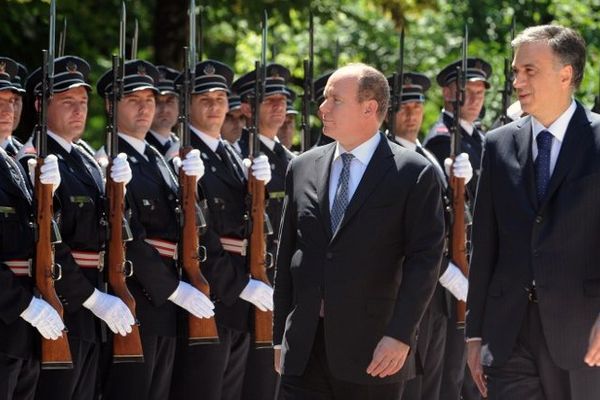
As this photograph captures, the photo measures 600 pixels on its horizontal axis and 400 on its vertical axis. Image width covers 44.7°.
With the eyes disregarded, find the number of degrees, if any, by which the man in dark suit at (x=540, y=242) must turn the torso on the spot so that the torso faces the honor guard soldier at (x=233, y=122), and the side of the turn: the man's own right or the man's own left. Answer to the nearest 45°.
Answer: approximately 90° to the man's own right

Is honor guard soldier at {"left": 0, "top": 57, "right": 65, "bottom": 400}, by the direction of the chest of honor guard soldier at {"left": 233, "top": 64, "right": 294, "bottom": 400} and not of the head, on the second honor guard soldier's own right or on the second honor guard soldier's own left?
on the second honor guard soldier's own right

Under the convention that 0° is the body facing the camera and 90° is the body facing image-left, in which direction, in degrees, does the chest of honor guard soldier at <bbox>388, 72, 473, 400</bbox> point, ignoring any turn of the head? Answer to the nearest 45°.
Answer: approximately 315°

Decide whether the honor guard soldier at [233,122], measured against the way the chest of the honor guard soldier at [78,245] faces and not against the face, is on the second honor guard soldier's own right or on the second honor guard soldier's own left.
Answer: on the second honor guard soldier's own left

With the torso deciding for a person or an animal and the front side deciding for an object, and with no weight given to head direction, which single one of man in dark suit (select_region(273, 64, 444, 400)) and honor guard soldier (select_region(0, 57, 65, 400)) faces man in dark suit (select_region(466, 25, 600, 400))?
the honor guard soldier

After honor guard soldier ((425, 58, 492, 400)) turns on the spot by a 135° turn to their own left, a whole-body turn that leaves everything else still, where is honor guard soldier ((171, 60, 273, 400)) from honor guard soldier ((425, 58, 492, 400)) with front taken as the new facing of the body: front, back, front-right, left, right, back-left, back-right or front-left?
back-left

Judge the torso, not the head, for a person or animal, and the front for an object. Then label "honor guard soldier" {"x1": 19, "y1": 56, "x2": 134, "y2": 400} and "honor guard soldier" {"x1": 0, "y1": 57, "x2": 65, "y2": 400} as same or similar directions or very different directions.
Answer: same or similar directions

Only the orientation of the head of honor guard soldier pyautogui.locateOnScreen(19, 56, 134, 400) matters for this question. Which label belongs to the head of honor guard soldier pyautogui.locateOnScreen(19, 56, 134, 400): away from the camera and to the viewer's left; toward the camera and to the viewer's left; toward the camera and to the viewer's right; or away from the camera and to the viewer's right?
toward the camera and to the viewer's right

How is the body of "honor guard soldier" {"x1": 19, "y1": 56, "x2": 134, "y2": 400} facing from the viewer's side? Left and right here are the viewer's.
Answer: facing the viewer and to the right of the viewer

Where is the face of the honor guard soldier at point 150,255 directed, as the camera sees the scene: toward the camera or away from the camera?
toward the camera

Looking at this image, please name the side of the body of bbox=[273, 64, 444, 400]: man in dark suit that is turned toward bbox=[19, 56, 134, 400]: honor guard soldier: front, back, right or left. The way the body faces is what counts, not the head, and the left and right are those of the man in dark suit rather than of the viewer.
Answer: right

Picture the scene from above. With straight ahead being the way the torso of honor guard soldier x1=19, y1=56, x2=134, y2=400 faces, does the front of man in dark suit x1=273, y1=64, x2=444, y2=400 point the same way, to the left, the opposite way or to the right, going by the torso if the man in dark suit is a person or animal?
to the right

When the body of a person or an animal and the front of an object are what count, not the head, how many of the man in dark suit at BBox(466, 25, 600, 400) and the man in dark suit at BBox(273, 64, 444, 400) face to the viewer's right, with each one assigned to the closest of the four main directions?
0
